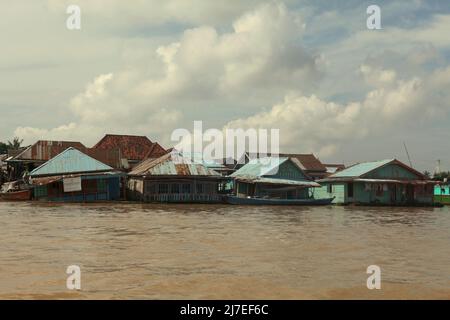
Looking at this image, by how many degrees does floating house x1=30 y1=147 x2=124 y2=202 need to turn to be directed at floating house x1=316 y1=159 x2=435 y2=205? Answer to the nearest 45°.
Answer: approximately 90° to its left

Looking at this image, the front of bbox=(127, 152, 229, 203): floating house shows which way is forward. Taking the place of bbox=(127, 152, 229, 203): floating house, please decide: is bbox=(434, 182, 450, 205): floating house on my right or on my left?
on my left

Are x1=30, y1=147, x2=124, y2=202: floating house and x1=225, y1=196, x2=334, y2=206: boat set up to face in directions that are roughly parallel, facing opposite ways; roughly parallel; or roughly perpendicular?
roughly perpendicular

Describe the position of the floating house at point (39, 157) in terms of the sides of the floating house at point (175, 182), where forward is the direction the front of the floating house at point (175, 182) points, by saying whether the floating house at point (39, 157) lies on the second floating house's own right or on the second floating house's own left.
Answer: on the second floating house's own right

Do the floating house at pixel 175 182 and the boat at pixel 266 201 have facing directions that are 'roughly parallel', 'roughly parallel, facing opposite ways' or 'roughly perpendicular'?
roughly perpendicular

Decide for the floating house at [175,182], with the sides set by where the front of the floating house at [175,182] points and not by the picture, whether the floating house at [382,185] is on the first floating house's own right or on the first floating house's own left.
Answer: on the first floating house's own left

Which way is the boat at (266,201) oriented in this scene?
to the viewer's right

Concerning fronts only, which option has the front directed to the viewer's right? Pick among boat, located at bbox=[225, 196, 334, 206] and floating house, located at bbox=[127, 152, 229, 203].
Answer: the boat

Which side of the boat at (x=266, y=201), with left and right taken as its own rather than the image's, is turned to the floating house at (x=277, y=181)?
left

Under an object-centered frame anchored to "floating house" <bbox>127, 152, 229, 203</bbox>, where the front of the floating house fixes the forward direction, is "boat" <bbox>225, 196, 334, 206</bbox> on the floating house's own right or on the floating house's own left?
on the floating house's own left

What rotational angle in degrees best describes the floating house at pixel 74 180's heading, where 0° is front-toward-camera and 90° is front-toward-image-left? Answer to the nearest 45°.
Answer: approximately 0°

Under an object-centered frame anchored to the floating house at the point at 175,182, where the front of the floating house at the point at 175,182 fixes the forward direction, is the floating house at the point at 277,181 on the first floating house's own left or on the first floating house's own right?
on the first floating house's own left
